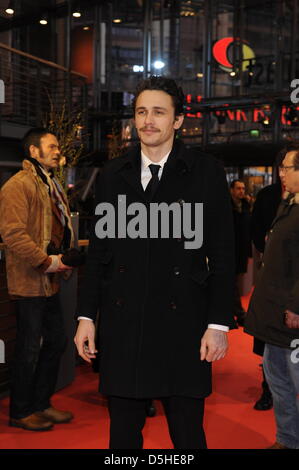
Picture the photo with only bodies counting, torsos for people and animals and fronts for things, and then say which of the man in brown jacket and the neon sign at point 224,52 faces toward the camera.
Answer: the neon sign

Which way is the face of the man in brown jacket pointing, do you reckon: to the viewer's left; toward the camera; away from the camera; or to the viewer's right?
to the viewer's right

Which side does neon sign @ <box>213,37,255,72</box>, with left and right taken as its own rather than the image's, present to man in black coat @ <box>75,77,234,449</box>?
front

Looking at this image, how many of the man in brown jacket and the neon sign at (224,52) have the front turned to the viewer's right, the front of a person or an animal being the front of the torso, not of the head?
1

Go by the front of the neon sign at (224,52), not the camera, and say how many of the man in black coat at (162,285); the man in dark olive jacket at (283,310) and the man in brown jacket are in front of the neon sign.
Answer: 3

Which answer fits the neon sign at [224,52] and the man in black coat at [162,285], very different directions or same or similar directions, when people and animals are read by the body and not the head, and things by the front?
same or similar directions

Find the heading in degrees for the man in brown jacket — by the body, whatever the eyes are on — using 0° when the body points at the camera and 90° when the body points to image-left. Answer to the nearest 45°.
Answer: approximately 270°

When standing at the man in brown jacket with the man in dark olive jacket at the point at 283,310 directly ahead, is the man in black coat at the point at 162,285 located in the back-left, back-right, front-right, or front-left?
front-right

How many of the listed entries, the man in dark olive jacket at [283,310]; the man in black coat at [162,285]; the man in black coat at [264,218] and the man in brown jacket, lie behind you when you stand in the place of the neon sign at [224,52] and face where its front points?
0

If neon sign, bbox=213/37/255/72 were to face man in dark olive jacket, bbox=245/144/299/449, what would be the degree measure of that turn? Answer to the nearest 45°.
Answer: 0° — it already faces them

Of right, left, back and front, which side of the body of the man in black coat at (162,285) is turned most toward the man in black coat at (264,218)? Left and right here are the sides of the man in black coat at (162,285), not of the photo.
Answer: back

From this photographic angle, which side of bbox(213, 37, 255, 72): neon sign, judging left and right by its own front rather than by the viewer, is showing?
front

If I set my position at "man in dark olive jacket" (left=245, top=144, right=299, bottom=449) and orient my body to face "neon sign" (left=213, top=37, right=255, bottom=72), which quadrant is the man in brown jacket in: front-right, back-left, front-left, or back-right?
front-left

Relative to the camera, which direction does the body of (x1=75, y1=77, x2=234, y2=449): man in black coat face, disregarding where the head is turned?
toward the camera

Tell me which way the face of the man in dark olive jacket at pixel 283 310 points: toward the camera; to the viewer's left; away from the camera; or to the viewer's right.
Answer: to the viewer's left
